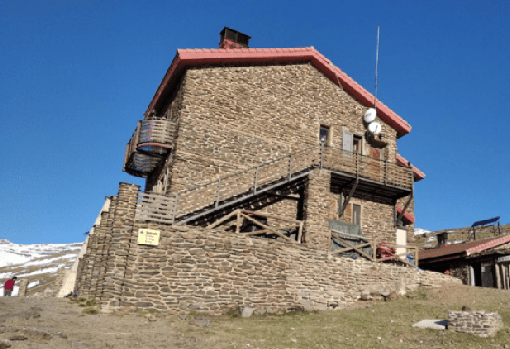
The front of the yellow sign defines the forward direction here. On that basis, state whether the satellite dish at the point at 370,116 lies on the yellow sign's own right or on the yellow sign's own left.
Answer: on the yellow sign's own left

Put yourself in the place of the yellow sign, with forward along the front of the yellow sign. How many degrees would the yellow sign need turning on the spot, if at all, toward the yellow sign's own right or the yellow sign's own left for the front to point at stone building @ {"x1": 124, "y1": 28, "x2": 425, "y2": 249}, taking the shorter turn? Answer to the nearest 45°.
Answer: approximately 135° to the yellow sign's own left

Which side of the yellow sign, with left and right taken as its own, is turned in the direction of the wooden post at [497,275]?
left

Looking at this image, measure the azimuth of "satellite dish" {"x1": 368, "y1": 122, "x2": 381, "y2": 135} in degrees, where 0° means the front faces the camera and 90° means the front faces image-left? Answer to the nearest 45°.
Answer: approximately 315°

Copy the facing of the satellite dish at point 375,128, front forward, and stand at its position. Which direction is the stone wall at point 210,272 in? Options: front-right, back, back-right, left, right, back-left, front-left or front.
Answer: right

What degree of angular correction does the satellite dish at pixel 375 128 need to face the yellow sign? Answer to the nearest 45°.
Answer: approximately 90° to its right

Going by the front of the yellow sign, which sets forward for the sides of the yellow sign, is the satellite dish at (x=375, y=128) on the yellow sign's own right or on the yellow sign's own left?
on the yellow sign's own left

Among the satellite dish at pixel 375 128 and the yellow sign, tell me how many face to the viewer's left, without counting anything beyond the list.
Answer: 0

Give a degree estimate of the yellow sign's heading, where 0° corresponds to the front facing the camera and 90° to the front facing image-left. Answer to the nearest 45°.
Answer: approximately 0°
